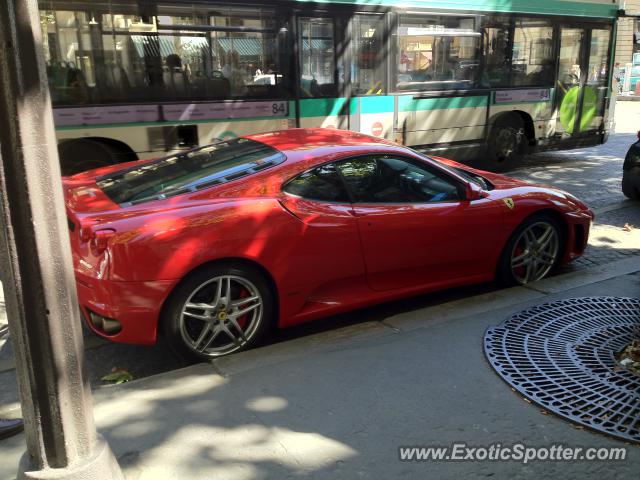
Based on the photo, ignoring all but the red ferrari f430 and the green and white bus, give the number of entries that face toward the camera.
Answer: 0

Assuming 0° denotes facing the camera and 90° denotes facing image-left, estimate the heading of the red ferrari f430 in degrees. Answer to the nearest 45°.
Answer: approximately 225°

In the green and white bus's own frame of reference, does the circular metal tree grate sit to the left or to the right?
on its right

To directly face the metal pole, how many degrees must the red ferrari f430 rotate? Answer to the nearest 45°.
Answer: approximately 135° to its right

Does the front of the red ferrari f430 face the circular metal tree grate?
no

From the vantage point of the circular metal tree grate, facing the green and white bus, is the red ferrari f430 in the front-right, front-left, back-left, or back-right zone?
front-left

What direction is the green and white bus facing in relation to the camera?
to the viewer's right

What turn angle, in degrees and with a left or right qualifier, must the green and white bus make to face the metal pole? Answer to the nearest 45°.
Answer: approximately 90° to its right

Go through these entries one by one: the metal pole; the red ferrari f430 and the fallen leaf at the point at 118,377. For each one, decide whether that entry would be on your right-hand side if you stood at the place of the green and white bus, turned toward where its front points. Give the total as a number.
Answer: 3

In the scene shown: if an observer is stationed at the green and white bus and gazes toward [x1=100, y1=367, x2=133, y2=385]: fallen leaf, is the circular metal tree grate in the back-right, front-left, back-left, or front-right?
front-left

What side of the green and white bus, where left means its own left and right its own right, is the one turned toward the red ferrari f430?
right

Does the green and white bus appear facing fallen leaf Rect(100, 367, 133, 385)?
no
